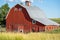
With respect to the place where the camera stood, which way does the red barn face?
facing the viewer and to the left of the viewer
